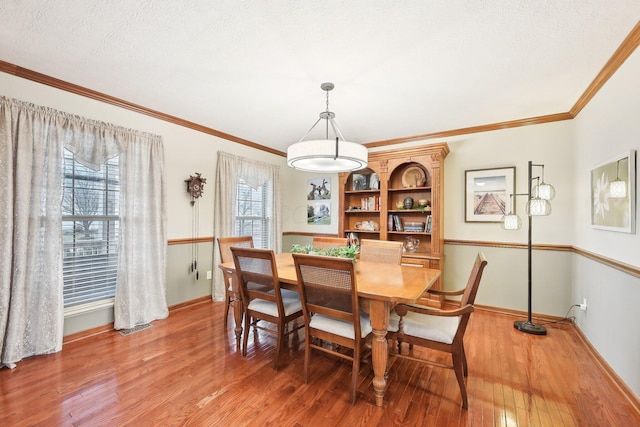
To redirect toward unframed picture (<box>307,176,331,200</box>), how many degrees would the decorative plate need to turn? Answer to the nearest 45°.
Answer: approximately 90° to its right

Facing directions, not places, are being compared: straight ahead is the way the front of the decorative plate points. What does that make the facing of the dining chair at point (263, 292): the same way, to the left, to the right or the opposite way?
the opposite way

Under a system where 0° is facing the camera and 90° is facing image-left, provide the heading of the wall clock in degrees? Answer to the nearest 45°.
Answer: approximately 315°

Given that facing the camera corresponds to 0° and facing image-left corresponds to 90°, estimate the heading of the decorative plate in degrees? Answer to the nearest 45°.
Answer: approximately 0°

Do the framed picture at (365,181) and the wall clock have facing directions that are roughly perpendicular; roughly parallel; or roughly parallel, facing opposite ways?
roughly perpendicular

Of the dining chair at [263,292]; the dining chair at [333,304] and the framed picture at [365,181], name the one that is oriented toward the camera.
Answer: the framed picture

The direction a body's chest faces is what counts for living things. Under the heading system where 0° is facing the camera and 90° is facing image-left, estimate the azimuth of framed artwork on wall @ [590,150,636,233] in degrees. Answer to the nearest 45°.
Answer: approximately 45°

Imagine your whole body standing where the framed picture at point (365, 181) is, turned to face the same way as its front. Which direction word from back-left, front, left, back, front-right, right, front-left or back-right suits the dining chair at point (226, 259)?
front-right

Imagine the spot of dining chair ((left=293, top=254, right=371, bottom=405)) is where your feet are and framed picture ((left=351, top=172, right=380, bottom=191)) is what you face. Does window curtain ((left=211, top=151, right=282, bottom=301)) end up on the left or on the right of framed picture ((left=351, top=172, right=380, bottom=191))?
left

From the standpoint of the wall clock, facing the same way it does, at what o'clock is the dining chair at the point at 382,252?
The dining chair is roughly at 12 o'clock from the wall clock.

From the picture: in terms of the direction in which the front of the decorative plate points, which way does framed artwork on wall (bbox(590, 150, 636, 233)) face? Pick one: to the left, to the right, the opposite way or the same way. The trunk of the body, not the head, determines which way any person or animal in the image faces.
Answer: to the right

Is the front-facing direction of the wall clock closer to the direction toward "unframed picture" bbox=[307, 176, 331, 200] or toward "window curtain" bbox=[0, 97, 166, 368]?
the unframed picture

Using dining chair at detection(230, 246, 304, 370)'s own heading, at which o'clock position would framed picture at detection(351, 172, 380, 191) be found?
The framed picture is roughly at 12 o'clock from the dining chair.

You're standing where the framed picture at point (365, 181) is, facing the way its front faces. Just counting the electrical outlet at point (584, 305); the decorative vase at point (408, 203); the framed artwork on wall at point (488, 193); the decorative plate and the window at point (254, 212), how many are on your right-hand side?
1

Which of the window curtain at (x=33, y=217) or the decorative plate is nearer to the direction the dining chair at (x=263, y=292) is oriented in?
the decorative plate

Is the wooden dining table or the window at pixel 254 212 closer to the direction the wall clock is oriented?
the wooden dining table

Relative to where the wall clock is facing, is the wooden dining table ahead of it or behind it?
ahead

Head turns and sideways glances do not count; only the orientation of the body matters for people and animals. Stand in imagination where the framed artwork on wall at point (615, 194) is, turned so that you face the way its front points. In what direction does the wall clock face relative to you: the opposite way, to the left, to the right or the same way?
the opposite way

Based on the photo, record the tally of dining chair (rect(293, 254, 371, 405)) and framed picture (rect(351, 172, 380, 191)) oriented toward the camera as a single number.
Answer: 1
